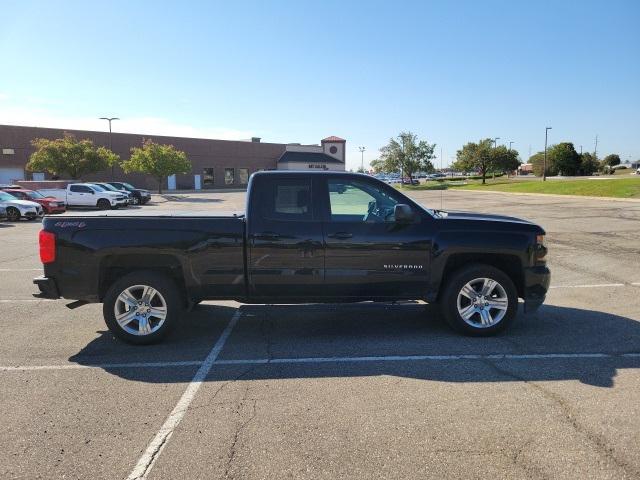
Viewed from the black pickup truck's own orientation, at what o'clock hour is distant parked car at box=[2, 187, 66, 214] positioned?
The distant parked car is roughly at 8 o'clock from the black pickup truck.

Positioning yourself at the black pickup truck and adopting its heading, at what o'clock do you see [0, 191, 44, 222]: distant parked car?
The distant parked car is roughly at 8 o'clock from the black pickup truck.

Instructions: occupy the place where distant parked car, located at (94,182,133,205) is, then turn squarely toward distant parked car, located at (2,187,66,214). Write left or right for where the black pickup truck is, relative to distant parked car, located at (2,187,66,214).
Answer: left

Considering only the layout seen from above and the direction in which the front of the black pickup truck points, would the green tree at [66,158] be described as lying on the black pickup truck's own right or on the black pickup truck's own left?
on the black pickup truck's own left

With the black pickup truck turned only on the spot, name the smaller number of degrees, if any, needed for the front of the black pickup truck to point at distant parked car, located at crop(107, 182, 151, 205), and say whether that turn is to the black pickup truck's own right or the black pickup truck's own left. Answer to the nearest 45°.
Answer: approximately 90° to the black pickup truck's own left

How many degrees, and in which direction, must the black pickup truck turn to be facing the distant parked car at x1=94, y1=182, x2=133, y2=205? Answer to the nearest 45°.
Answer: approximately 90° to its left

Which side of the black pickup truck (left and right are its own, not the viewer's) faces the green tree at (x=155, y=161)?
left

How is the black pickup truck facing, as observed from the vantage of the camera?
facing to the right of the viewer
